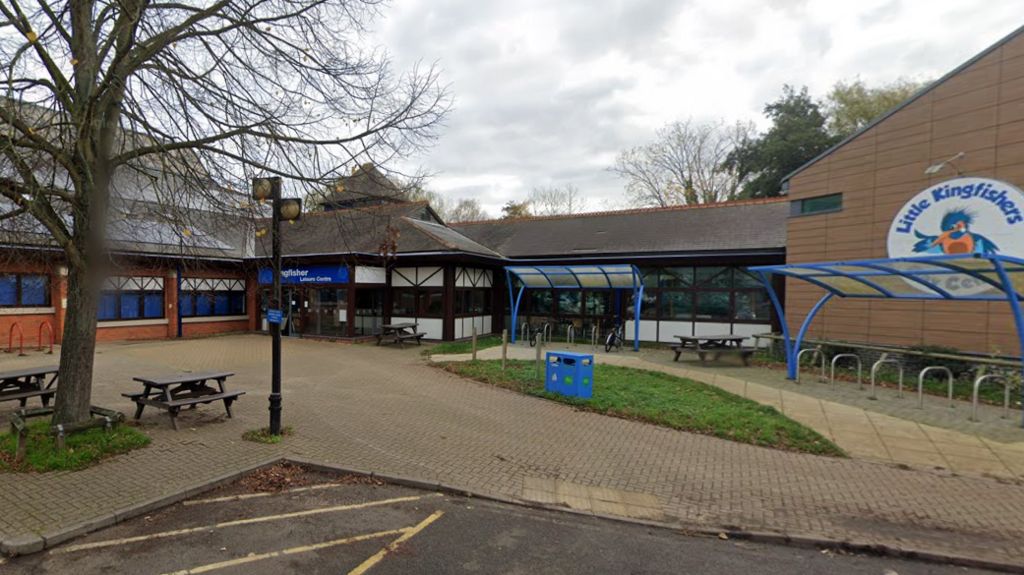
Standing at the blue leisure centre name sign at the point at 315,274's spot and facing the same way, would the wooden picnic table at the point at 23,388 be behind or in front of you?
in front

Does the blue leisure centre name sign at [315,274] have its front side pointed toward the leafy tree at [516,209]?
no

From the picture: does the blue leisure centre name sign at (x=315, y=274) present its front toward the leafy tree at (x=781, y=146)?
no

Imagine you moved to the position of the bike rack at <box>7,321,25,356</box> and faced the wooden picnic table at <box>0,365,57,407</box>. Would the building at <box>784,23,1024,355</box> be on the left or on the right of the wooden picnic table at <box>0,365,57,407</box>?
left

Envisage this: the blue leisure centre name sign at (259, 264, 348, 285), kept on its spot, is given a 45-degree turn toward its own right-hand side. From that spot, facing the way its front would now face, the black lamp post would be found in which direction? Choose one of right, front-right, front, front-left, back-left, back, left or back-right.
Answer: front-left

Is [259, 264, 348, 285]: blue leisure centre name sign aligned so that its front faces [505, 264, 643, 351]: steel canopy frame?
no

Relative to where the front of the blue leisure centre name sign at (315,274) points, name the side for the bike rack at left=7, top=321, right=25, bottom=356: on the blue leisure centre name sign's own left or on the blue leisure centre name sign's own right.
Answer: on the blue leisure centre name sign's own right

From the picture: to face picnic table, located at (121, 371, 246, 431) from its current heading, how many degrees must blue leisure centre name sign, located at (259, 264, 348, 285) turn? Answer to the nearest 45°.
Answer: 0° — it already faces it

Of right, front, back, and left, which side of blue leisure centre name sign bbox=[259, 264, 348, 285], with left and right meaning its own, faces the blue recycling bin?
front

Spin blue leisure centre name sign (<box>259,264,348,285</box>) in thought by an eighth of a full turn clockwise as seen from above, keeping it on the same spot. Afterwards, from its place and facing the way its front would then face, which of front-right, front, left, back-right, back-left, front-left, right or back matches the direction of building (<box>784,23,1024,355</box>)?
left

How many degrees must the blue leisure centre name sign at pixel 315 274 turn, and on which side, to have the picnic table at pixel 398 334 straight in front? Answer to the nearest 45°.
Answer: approximately 45° to its left

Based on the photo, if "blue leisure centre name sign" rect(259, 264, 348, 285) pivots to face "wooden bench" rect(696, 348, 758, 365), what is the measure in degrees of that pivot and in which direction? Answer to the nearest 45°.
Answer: approximately 45° to its left

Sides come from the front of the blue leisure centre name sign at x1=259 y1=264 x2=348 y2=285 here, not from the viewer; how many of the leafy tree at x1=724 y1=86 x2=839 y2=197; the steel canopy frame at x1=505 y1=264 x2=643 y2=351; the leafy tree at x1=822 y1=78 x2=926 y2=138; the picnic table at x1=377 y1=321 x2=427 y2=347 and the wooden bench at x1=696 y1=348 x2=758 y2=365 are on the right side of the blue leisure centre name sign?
0

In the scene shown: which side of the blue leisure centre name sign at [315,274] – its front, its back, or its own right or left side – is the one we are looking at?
front
